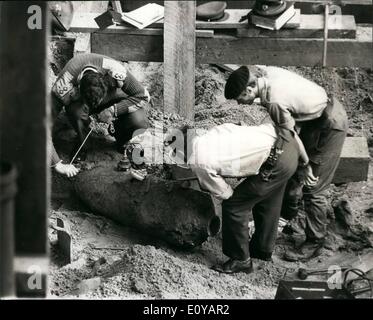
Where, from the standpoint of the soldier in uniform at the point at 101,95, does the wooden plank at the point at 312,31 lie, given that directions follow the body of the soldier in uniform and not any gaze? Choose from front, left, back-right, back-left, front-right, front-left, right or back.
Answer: left

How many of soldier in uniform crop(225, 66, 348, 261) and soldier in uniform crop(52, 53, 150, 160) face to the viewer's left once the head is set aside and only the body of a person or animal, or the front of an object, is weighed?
1

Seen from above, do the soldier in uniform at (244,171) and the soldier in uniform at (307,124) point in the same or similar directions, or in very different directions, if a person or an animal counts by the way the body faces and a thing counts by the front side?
same or similar directions

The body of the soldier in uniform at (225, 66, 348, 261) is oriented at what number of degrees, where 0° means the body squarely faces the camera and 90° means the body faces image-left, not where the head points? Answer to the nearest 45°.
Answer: approximately 90°

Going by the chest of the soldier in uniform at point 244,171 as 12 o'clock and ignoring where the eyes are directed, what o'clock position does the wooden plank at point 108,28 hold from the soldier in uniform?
The wooden plank is roughly at 1 o'clock from the soldier in uniform.

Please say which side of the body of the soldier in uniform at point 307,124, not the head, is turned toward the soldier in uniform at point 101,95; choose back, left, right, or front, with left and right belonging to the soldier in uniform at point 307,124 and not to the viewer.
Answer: front

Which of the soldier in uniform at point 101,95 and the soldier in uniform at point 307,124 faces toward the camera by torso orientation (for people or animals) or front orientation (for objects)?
the soldier in uniform at point 101,95

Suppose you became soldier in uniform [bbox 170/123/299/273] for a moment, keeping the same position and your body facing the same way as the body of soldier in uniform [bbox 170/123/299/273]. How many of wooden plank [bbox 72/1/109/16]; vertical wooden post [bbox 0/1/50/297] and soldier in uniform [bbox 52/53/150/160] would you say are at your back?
0

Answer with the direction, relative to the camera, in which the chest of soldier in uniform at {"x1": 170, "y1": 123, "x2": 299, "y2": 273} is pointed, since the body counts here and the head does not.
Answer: to the viewer's left

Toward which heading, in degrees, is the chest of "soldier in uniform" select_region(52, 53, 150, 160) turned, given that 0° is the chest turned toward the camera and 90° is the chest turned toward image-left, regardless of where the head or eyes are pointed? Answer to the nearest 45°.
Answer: approximately 0°
